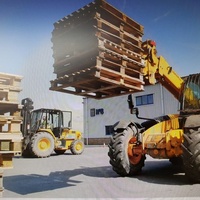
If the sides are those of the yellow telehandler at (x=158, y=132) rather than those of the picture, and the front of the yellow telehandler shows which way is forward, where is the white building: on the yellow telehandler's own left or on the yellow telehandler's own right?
on the yellow telehandler's own right

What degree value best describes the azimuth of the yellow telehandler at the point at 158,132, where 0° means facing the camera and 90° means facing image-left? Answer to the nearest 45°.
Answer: approximately 45°

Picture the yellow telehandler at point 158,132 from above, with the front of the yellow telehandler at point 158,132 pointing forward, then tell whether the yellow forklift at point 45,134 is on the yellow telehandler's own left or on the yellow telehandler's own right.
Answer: on the yellow telehandler's own right
